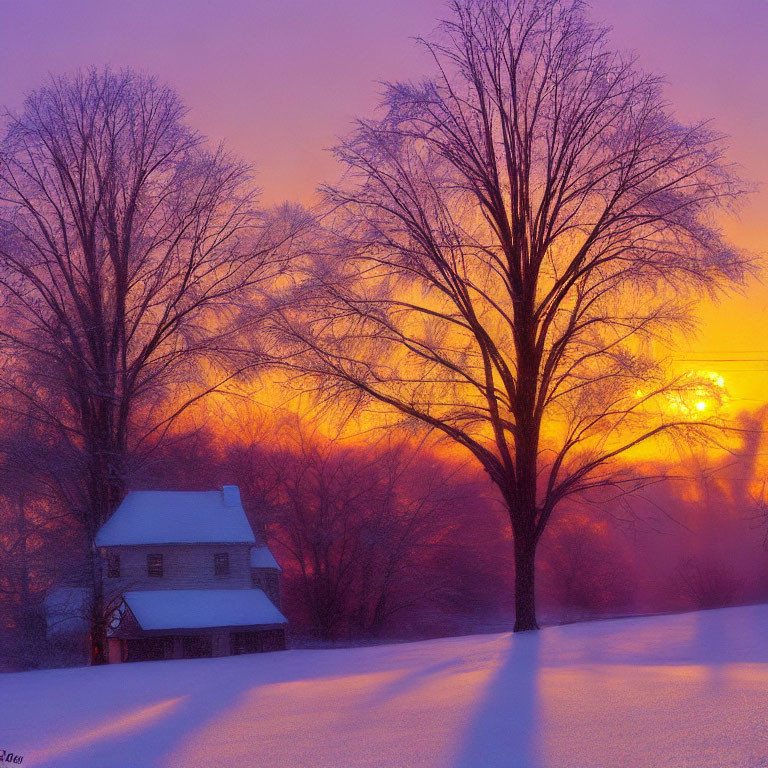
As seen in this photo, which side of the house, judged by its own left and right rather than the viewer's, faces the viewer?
front

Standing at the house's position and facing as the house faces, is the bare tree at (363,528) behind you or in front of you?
behind
